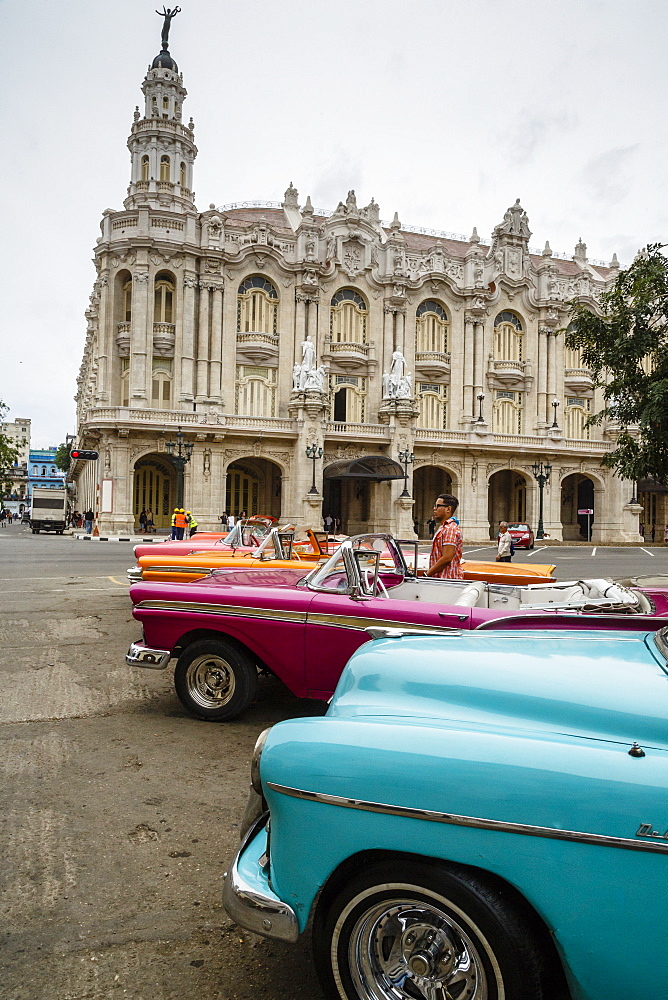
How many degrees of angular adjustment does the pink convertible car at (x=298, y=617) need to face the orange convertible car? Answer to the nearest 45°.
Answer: approximately 90° to its right

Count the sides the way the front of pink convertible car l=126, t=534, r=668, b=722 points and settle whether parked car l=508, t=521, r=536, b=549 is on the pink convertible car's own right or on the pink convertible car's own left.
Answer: on the pink convertible car's own right

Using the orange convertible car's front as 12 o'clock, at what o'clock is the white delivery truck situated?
The white delivery truck is roughly at 2 o'clock from the orange convertible car.

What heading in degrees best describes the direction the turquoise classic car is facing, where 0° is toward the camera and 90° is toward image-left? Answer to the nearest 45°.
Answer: approximately 90°

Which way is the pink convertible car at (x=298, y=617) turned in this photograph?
to the viewer's left

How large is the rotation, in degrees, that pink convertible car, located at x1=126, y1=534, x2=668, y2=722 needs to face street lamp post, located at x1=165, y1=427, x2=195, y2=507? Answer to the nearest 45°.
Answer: approximately 90° to its right

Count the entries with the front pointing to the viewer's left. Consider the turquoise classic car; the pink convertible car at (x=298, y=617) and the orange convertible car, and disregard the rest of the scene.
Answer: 3

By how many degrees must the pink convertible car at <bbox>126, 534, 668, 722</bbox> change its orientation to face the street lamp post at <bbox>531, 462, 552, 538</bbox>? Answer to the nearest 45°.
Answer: approximately 90° to its right

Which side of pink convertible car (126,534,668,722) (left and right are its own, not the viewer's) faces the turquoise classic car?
left

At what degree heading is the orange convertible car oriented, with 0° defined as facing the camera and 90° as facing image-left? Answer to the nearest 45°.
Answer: approximately 90°

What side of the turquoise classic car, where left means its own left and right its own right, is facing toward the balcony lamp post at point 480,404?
right
